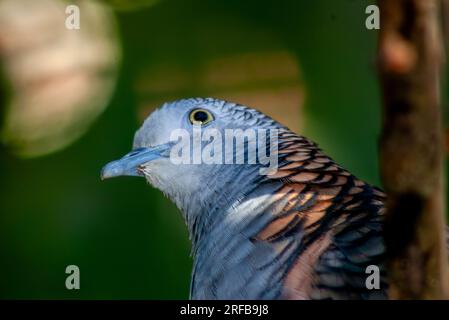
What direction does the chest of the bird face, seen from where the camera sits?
to the viewer's left

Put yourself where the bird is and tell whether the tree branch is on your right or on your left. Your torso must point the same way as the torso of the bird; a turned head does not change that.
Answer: on your left
